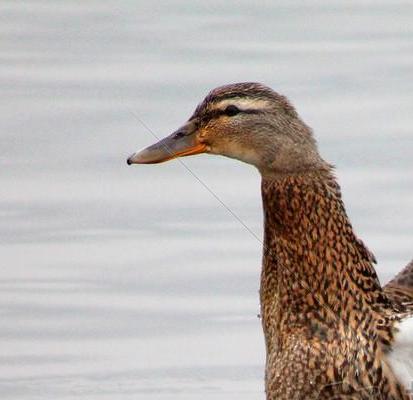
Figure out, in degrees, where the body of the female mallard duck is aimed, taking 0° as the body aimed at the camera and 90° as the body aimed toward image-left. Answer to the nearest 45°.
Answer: approximately 90°
